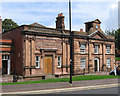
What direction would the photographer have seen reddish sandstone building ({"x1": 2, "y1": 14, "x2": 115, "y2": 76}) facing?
facing the viewer and to the right of the viewer
